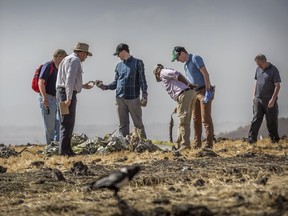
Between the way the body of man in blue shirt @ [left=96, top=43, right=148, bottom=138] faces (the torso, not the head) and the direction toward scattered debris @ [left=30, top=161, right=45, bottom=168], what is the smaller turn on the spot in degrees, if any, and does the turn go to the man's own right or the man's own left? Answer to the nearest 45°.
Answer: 0° — they already face it

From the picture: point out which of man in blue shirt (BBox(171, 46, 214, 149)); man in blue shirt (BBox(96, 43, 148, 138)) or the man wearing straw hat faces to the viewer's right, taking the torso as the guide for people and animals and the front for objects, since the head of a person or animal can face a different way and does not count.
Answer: the man wearing straw hat

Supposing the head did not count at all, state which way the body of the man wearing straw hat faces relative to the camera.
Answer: to the viewer's right

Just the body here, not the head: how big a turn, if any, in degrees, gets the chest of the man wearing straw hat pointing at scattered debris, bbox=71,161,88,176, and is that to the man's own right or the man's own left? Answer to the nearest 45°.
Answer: approximately 90° to the man's own right

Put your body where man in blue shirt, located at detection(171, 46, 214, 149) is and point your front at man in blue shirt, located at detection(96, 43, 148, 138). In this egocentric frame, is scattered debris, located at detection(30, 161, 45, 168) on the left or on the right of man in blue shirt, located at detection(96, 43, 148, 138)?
left

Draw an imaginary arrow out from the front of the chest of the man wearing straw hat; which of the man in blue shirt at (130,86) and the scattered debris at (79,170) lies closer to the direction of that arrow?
the man in blue shirt
